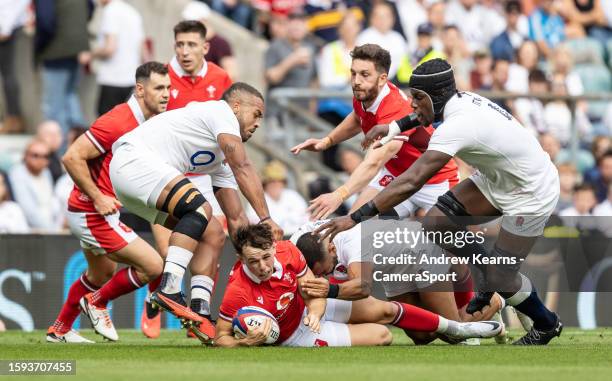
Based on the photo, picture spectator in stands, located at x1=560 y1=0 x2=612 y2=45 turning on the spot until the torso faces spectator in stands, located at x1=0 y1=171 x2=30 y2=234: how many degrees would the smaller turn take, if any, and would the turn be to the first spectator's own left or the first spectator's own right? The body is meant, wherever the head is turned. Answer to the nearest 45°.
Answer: approximately 45° to the first spectator's own right

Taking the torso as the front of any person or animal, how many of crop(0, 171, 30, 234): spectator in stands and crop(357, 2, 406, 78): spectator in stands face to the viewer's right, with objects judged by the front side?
0

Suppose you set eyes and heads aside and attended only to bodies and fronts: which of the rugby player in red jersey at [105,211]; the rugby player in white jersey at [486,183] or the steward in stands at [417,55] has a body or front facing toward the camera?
the steward in stands

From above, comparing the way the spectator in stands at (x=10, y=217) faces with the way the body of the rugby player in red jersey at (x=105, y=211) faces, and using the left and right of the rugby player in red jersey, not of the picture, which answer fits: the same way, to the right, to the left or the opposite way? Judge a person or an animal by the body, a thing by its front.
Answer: to the right

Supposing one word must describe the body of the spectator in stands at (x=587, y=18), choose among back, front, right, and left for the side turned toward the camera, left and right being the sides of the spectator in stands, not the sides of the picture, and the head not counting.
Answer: front

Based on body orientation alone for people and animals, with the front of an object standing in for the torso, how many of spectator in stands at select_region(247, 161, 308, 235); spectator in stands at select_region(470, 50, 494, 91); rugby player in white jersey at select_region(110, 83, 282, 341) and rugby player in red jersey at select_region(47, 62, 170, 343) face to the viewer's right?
2

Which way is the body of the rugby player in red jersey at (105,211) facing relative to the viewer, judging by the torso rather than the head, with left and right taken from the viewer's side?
facing to the right of the viewer

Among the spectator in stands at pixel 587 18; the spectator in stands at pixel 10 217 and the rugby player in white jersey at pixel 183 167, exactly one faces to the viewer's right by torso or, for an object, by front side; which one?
the rugby player in white jersey

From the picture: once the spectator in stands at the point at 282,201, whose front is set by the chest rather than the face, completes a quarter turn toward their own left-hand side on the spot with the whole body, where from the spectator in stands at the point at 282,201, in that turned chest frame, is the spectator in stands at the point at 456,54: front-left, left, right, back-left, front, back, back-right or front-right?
front-left

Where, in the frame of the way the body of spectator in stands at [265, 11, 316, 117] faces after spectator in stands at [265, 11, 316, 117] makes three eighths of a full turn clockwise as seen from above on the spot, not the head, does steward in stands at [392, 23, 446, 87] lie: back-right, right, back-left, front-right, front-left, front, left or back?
back-right

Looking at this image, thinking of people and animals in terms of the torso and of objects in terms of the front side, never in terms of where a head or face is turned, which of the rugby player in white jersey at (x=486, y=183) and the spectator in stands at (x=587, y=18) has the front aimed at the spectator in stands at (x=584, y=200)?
the spectator in stands at (x=587, y=18)

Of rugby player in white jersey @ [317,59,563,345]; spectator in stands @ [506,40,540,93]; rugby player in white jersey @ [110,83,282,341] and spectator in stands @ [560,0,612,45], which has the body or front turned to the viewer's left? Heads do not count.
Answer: rugby player in white jersey @ [317,59,563,345]

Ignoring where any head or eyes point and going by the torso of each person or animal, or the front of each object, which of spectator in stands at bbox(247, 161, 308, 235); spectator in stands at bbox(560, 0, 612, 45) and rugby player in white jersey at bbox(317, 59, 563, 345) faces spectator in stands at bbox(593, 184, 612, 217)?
spectator in stands at bbox(560, 0, 612, 45)

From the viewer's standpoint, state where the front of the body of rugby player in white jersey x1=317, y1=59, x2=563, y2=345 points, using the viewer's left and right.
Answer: facing to the left of the viewer

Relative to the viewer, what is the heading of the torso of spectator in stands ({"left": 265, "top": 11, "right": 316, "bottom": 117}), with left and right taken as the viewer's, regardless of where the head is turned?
facing the viewer

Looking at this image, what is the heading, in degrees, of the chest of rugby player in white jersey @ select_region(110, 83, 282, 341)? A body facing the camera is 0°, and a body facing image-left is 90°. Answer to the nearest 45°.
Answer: approximately 270°
